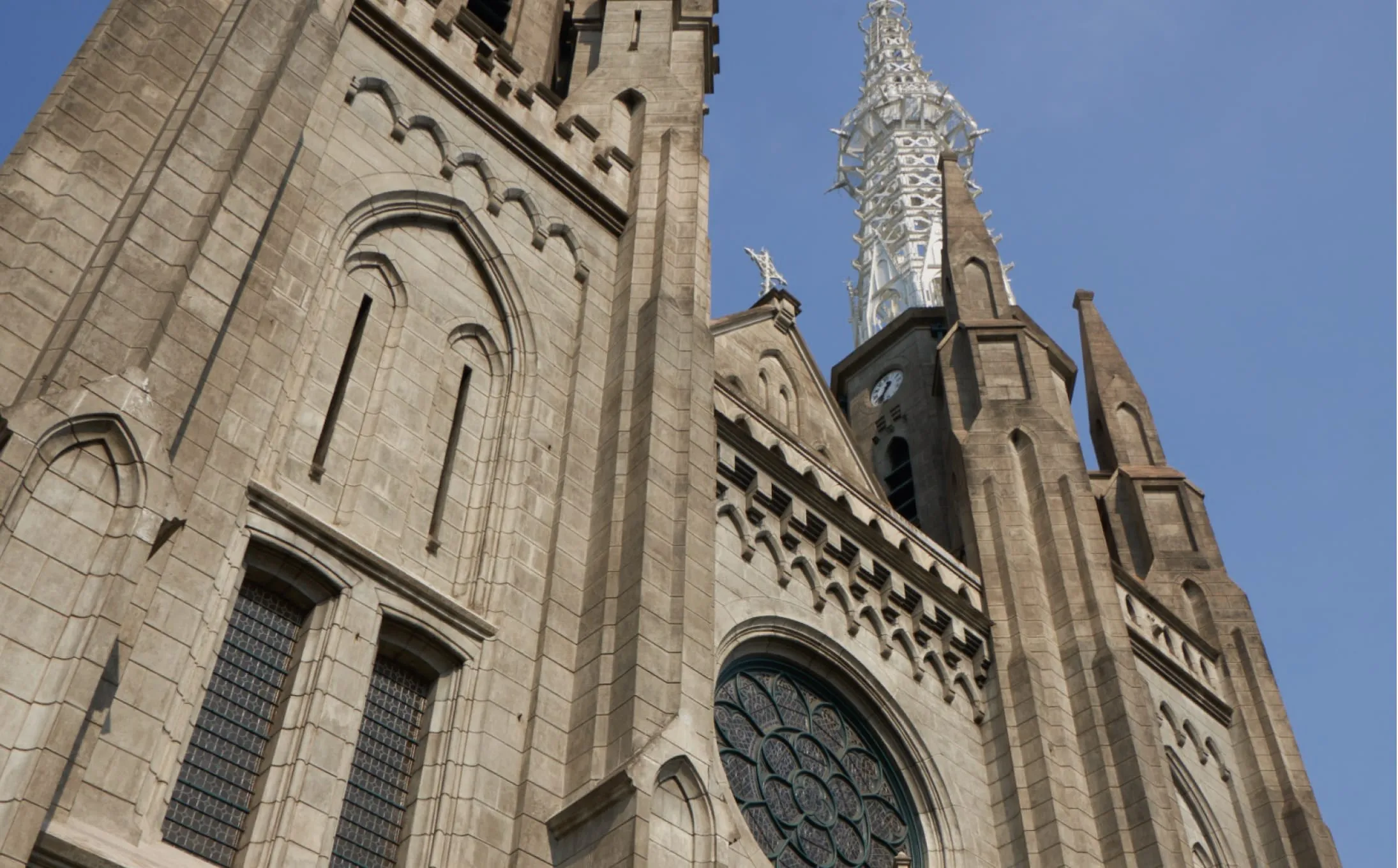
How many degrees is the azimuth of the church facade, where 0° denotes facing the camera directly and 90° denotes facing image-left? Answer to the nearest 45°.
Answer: approximately 315°
